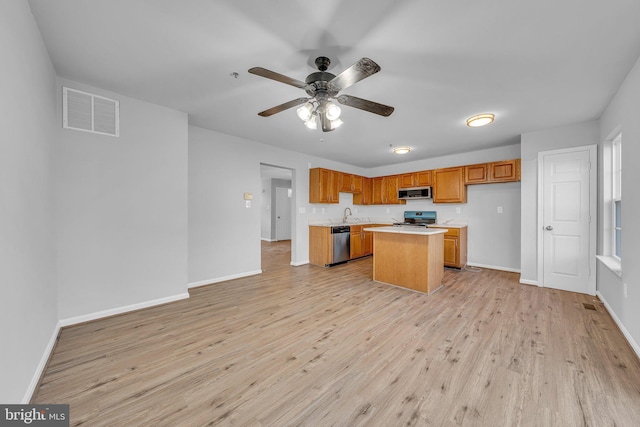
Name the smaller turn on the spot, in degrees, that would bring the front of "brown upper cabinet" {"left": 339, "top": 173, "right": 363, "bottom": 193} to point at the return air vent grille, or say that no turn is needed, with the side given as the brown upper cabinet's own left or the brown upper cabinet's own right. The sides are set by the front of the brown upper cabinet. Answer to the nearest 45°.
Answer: approximately 90° to the brown upper cabinet's own right

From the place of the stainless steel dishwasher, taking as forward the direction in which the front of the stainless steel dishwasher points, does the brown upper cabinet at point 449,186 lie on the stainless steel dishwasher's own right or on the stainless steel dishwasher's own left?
on the stainless steel dishwasher's own left

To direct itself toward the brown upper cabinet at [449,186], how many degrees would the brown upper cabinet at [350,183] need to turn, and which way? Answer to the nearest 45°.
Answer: approximately 45° to its left

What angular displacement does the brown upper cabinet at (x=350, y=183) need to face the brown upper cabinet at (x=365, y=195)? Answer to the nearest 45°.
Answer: approximately 90° to its left

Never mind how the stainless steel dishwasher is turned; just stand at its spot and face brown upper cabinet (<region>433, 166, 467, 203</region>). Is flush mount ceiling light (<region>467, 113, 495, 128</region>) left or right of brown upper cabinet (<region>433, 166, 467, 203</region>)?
right

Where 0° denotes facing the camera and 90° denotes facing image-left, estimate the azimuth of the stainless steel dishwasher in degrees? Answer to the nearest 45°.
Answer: approximately 315°

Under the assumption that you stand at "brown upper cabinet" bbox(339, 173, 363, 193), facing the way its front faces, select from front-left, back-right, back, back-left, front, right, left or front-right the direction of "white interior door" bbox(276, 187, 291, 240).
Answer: back

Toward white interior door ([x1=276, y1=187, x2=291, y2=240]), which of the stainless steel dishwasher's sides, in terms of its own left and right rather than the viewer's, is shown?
back

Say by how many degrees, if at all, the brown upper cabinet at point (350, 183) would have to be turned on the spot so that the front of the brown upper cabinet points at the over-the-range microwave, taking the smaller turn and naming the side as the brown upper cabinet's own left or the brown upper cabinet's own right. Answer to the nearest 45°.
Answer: approximately 45° to the brown upper cabinet's own left

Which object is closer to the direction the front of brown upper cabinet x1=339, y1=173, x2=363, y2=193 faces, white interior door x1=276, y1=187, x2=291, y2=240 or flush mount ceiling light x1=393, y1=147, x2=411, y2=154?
the flush mount ceiling light

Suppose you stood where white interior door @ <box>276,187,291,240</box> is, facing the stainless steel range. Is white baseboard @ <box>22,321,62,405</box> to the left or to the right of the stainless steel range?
right

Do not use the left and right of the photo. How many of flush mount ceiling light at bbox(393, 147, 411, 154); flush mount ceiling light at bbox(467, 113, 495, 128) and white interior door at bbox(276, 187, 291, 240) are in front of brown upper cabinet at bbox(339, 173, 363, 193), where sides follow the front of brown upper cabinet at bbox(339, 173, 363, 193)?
2
